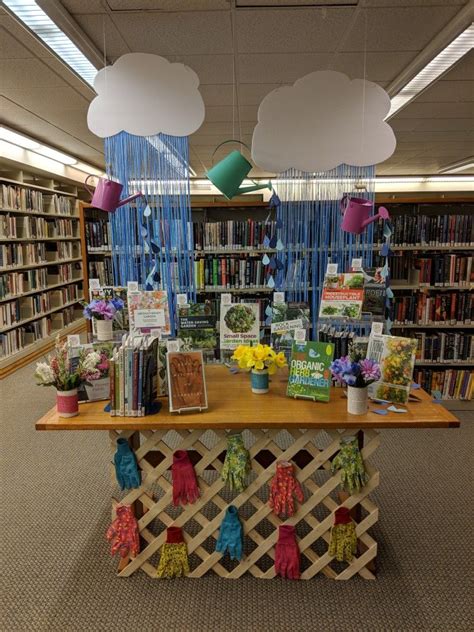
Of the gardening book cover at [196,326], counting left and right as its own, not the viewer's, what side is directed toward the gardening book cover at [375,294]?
left

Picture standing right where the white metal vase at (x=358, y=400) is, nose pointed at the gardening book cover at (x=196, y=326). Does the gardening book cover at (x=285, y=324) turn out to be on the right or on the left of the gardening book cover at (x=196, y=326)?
right

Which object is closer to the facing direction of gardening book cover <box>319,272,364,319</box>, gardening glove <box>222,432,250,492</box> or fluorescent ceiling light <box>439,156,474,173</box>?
the gardening glove

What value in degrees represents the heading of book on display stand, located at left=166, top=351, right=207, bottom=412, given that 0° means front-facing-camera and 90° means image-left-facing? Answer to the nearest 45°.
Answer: approximately 0°

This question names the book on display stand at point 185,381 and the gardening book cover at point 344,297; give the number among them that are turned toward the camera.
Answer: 2

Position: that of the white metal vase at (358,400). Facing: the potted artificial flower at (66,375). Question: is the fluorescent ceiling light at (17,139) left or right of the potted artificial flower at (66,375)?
right

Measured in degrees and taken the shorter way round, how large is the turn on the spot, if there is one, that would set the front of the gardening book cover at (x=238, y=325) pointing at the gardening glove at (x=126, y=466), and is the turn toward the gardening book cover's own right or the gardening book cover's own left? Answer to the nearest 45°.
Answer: approximately 45° to the gardening book cover's own right

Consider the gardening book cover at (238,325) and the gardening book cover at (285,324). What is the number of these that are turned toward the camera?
2

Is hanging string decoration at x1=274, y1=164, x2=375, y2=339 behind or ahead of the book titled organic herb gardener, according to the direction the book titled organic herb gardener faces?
behind

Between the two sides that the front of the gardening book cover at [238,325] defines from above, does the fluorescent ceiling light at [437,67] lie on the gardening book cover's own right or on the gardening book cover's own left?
on the gardening book cover's own left

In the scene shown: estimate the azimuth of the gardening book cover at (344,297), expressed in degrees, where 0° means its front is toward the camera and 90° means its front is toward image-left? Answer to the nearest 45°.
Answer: approximately 0°

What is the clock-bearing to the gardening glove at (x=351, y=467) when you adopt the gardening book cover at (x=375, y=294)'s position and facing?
The gardening glove is roughly at 12 o'clock from the gardening book cover.
